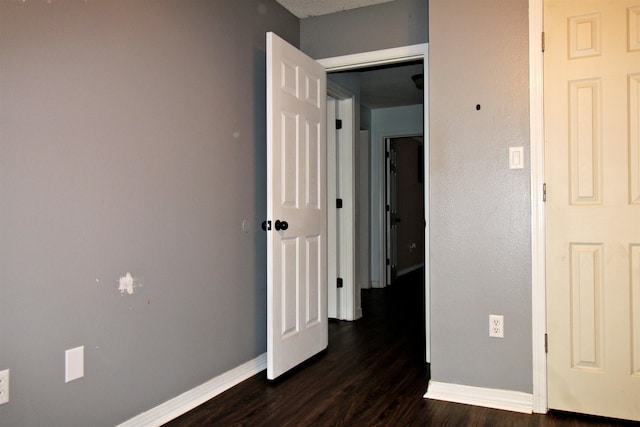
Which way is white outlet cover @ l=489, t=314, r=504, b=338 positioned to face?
toward the camera

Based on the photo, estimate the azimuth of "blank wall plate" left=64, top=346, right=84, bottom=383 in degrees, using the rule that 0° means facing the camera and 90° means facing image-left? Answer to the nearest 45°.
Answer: approximately 315°

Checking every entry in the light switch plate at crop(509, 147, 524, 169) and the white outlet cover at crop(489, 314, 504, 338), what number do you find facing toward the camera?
2

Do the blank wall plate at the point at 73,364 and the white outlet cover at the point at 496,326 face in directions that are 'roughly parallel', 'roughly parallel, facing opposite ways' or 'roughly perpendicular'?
roughly perpendicular

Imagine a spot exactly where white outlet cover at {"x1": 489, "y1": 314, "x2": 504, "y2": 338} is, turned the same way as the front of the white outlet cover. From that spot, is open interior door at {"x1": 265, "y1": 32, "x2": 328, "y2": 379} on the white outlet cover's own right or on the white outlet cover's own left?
on the white outlet cover's own right

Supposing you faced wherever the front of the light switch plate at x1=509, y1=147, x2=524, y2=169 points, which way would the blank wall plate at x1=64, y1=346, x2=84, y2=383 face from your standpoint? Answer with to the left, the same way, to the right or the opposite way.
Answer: to the left

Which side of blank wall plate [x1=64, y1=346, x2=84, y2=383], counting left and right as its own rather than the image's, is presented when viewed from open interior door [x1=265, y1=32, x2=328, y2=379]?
left

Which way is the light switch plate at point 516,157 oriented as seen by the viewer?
toward the camera

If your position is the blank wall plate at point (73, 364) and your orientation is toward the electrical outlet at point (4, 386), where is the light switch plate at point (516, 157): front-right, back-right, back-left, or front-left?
back-left

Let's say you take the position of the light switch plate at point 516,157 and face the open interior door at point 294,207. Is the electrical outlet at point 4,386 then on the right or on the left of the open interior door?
left
